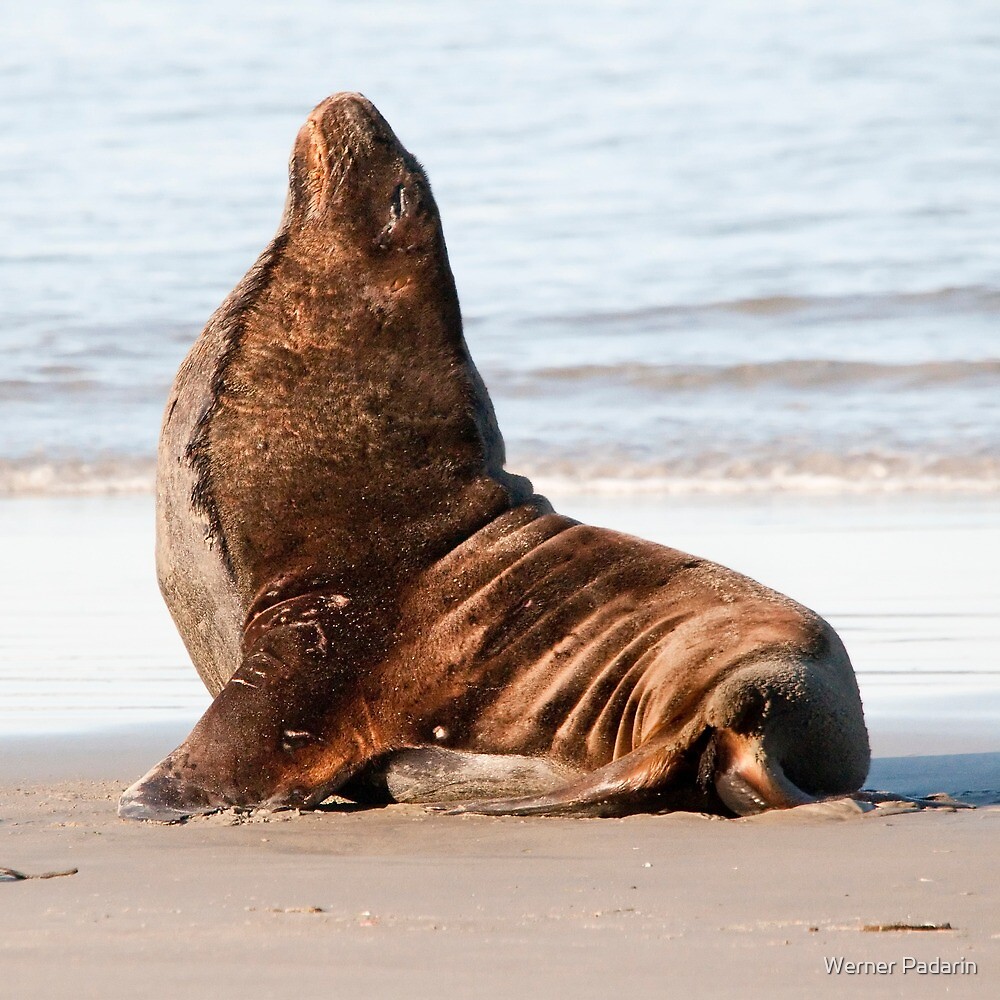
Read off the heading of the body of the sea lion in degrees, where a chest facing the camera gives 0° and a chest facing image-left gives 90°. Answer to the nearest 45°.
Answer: approximately 90°
